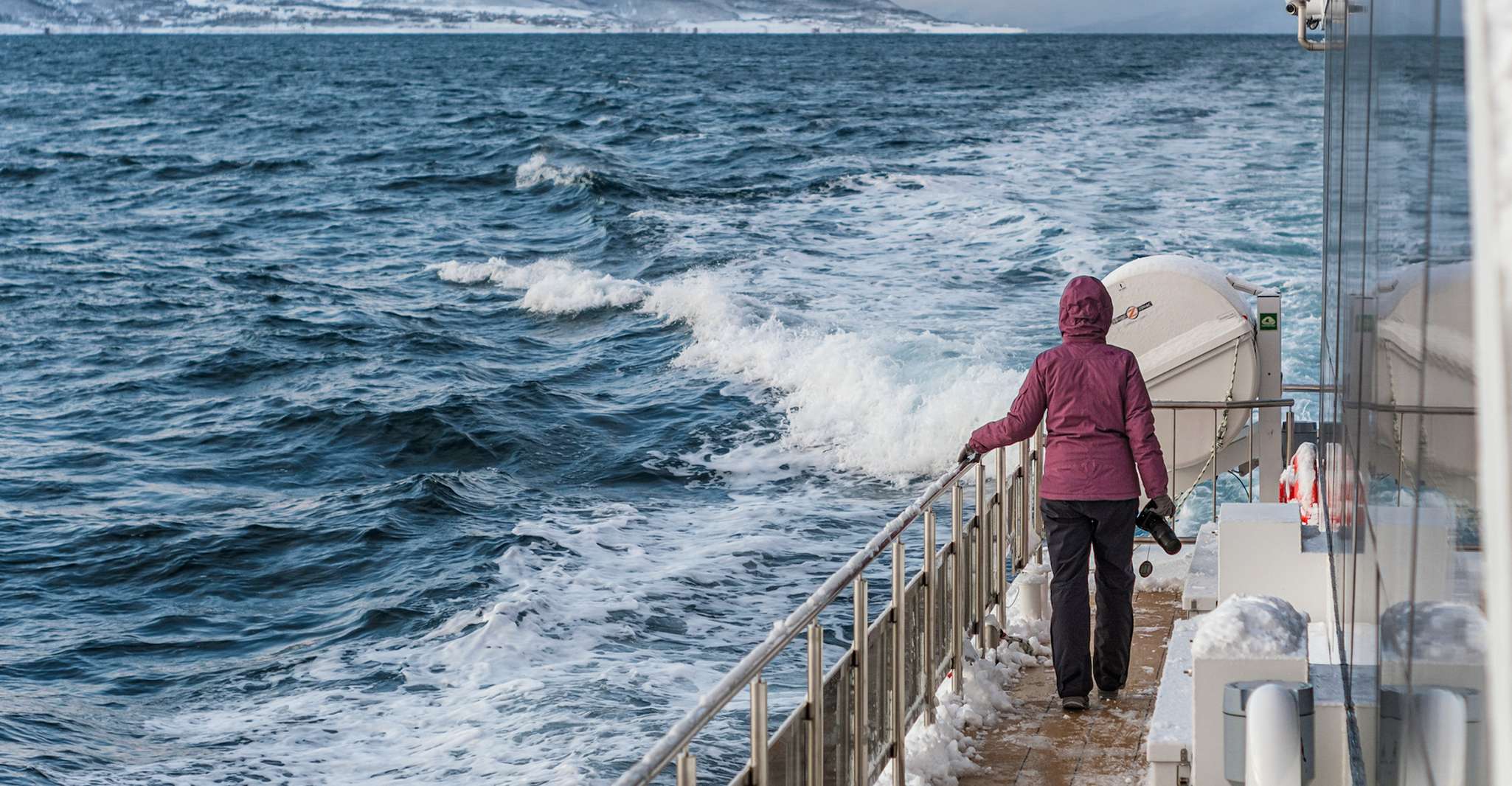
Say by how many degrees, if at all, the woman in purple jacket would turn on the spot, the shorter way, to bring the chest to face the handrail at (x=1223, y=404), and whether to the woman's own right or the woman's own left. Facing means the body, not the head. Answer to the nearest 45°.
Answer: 0° — they already face it

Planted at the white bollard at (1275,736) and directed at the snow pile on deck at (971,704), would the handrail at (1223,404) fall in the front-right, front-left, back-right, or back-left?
front-right

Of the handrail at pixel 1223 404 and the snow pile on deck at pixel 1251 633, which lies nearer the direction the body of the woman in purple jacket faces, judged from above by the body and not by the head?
the handrail

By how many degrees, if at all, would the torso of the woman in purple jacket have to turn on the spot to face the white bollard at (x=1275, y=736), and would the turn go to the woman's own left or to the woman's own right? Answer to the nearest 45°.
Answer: approximately 180°

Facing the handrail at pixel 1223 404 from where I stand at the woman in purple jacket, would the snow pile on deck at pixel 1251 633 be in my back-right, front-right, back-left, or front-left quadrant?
back-right

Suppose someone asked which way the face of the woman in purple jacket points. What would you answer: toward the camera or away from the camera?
away from the camera

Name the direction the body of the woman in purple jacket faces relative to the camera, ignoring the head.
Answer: away from the camera

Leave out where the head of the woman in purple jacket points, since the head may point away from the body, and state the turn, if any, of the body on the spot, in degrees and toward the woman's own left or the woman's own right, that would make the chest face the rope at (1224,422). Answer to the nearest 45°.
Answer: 0° — they already face it
